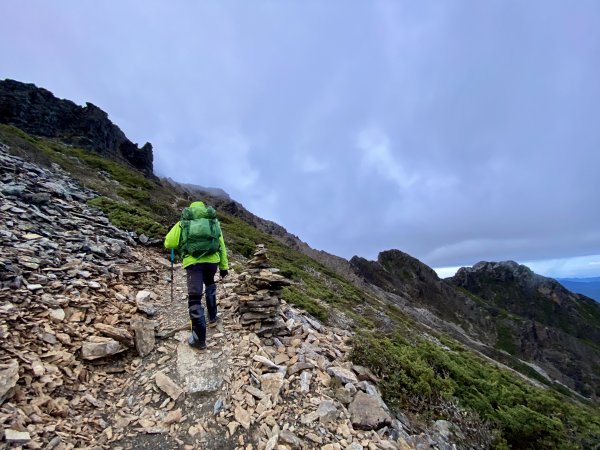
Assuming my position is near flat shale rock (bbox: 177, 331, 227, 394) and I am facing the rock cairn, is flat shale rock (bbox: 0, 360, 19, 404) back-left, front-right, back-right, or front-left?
back-left

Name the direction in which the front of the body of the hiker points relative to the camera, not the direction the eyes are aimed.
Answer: away from the camera

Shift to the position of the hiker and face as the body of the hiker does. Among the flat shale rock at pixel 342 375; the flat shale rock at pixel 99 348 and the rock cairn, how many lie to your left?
1

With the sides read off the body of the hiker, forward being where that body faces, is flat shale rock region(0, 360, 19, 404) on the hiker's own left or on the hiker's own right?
on the hiker's own left

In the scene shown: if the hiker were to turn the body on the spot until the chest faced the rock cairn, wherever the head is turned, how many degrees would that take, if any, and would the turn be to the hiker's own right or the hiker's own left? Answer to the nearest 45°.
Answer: approximately 45° to the hiker's own right

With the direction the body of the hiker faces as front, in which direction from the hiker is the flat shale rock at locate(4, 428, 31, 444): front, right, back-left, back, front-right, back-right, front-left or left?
back-left

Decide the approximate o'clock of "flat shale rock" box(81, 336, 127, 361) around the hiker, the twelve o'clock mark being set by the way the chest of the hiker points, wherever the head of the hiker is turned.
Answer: The flat shale rock is roughly at 9 o'clock from the hiker.

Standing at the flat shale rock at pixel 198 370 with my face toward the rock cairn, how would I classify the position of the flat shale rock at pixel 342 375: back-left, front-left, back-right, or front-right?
front-right

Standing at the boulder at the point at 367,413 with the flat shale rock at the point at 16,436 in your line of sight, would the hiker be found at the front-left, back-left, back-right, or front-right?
front-right

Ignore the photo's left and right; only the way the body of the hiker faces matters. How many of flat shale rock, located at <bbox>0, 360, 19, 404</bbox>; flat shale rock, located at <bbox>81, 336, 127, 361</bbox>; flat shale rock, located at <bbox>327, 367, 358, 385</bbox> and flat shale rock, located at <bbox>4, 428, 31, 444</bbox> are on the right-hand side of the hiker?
1

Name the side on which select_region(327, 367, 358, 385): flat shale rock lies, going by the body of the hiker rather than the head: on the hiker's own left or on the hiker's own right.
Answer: on the hiker's own right

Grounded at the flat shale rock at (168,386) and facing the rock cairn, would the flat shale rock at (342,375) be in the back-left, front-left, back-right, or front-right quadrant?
front-right

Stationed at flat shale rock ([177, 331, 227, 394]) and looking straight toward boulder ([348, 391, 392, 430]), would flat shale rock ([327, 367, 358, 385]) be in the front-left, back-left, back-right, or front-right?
front-left
